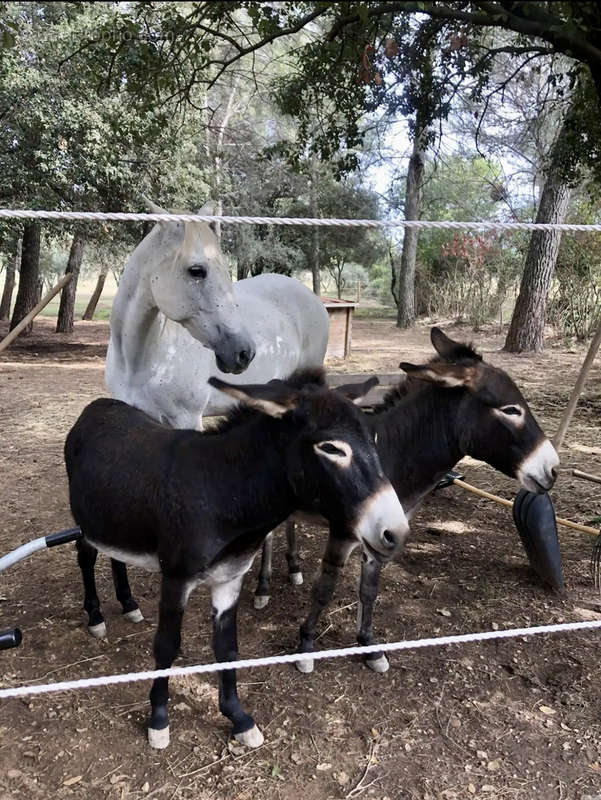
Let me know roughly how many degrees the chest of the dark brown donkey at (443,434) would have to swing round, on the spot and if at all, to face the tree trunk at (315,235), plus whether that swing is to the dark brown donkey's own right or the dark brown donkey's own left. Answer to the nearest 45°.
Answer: approximately 135° to the dark brown donkey's own left

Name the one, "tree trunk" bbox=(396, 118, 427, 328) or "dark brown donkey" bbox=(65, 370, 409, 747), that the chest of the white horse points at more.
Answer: the dark brown donkey

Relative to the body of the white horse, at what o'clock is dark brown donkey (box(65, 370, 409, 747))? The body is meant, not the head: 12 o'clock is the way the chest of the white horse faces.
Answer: The dark brown donkey is roughly at 10 o'clock from the white horse.

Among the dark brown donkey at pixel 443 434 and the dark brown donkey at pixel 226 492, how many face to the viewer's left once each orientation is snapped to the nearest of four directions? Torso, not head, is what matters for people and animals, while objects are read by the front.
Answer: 0

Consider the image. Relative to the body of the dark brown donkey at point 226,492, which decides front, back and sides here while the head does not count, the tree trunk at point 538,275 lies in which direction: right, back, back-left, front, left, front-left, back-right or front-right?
left

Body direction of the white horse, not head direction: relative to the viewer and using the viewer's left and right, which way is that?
facing the viewer and to the left of the viewer

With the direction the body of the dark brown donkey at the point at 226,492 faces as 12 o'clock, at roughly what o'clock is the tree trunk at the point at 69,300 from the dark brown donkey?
The tree trunk is roughly at 7 o'clock from the dark brown donkey.

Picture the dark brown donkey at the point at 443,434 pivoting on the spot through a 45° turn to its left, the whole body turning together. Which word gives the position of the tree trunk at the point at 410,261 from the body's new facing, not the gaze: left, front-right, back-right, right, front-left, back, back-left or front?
left

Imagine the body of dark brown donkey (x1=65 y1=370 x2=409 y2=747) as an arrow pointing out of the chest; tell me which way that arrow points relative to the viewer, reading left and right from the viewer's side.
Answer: facing the viewer and to the right of the viewer
